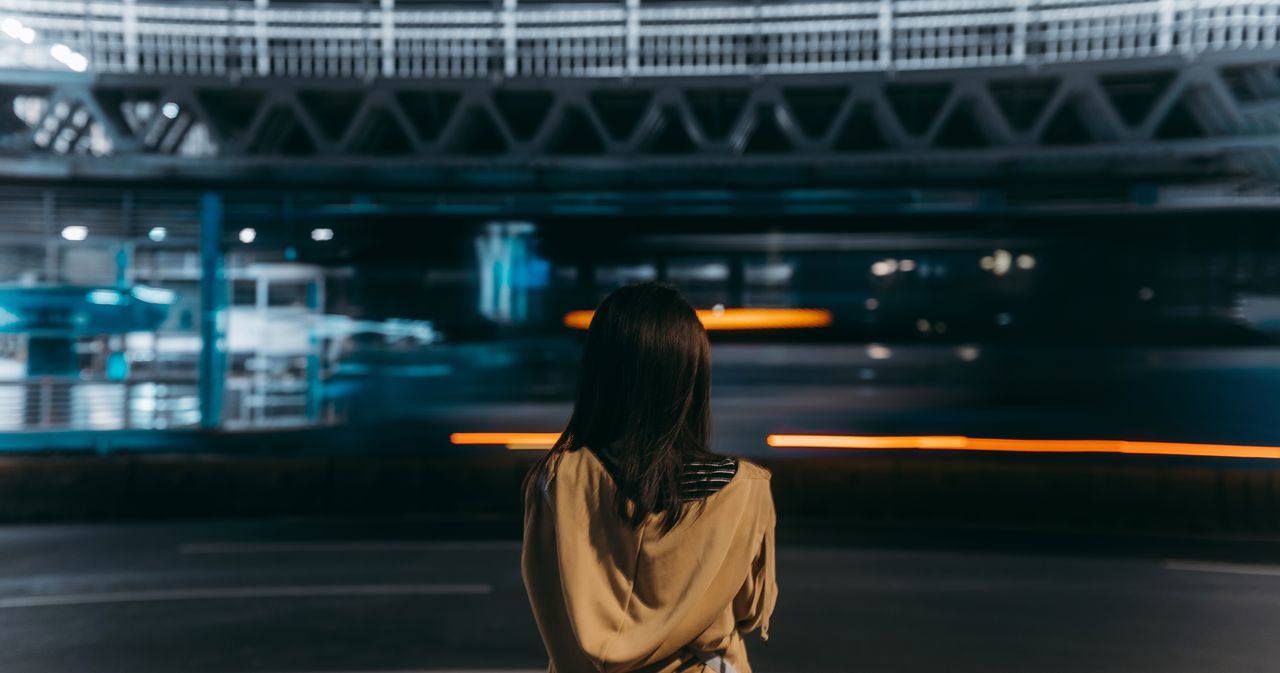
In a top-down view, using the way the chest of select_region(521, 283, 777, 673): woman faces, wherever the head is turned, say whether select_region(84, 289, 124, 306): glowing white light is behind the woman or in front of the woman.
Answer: in front

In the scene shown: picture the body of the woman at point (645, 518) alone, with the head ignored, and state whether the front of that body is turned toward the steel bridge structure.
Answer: yes

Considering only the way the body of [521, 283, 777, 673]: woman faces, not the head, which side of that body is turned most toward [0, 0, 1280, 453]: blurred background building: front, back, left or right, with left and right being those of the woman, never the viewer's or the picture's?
front

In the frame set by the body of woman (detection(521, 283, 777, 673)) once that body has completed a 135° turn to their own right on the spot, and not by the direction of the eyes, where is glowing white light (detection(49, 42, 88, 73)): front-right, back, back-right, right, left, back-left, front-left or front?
back

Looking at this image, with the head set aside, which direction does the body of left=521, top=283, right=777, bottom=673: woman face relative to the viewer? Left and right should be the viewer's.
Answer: facing away from the viewer

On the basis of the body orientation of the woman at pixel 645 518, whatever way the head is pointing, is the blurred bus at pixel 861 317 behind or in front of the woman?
in front

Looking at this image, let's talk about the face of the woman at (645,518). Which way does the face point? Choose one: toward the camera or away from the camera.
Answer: away from the camera
